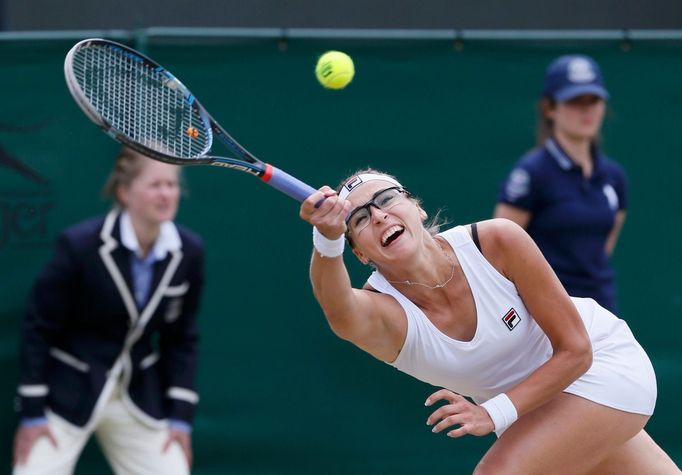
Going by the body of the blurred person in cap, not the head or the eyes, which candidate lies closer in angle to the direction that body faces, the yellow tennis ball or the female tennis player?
the female tennis player

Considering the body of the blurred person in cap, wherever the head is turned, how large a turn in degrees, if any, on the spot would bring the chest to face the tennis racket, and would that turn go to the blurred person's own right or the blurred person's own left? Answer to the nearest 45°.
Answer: approximately 90° to the blurred person's own right

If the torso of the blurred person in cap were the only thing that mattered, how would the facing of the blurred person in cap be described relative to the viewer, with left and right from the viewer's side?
facing the viewer and to the right of the viewer

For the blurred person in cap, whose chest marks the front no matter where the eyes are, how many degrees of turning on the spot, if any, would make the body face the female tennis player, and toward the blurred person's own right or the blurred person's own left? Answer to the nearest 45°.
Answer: approximately 45° to the blurred person's own right
